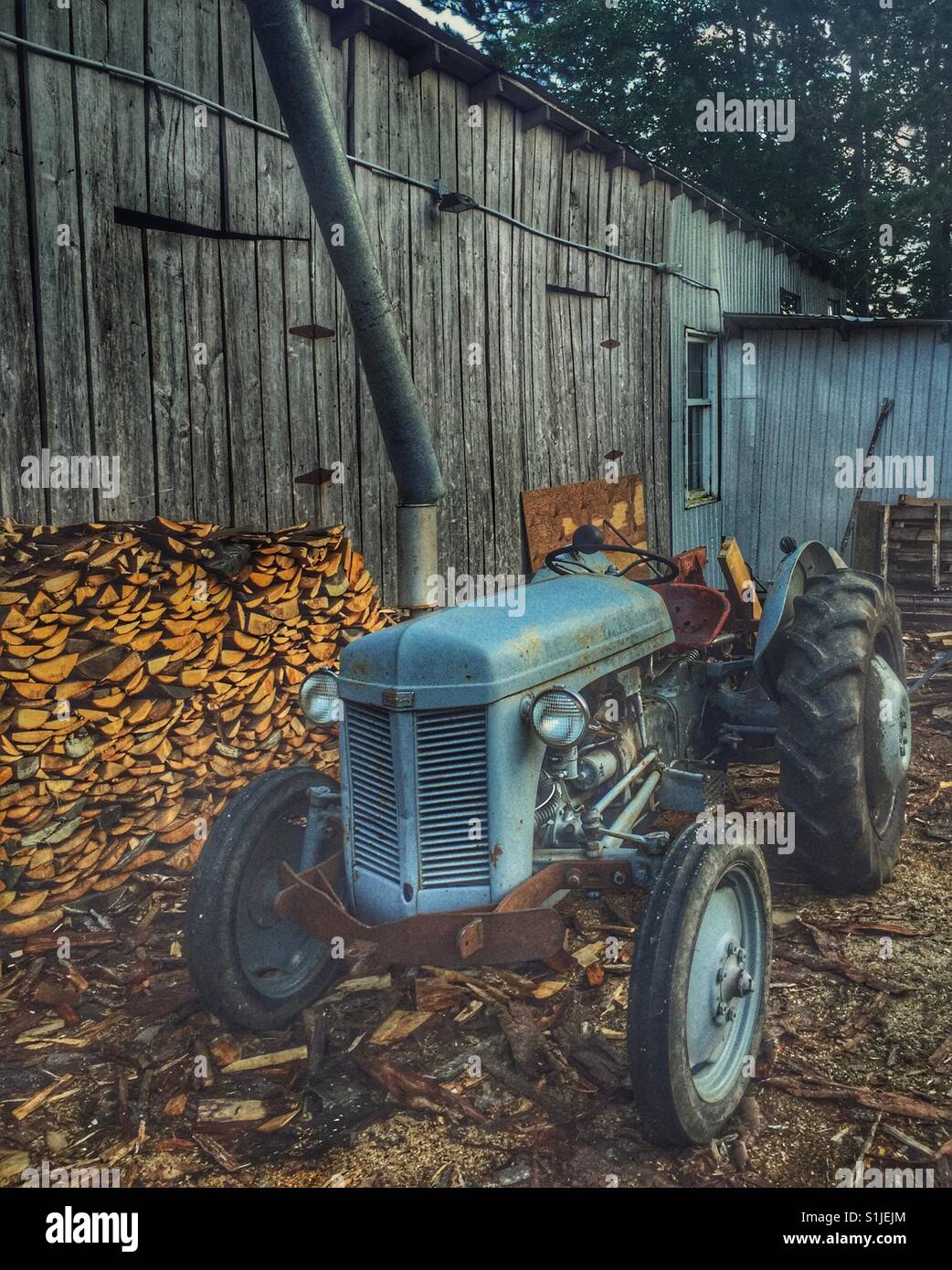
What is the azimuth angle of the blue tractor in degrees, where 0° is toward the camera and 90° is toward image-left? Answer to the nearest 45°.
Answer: approximately 45°
